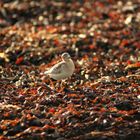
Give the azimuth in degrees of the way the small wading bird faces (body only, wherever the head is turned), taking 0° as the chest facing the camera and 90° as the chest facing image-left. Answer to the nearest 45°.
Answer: approximately 270°
